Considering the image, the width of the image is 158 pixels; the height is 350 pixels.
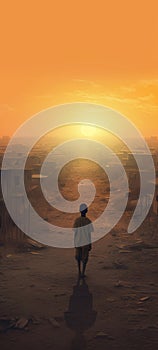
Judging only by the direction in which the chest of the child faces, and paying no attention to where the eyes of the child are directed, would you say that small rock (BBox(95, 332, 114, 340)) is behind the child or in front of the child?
behind

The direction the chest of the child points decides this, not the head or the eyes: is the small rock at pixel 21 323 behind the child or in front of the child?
behind

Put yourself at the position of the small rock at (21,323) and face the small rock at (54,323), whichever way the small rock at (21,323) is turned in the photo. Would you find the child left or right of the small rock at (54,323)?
left

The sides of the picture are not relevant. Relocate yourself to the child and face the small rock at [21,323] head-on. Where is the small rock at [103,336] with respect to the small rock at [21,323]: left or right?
left

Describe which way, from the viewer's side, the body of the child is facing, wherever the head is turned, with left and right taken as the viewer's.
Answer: facing away from the viewer

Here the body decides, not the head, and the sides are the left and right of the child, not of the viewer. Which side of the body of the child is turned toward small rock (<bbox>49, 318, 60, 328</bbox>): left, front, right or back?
back
